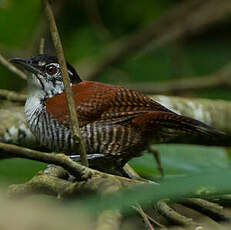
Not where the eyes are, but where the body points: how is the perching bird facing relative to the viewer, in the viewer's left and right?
facing to the left of the viewer

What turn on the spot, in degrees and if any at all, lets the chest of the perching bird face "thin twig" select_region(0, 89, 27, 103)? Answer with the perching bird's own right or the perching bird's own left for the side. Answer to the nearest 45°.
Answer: approximately 45° to the perching bird's own right

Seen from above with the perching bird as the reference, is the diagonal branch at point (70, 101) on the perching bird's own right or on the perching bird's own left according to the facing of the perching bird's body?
on the perching bird's own left
